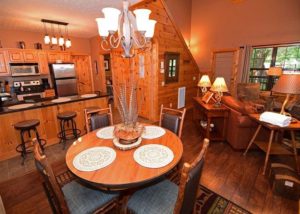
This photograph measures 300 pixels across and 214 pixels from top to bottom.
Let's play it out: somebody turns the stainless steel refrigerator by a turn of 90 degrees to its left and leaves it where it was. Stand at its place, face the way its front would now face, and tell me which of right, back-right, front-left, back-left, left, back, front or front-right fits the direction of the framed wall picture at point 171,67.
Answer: front-right

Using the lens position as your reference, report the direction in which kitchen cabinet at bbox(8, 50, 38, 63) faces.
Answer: facing the viewer

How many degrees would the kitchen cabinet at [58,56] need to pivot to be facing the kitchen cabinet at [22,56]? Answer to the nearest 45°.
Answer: approximately 90° to its right

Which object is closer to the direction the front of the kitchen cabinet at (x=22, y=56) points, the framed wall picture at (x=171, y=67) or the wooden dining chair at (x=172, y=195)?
the wooden dining chair

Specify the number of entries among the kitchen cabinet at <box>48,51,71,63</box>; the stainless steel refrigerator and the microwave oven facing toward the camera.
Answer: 3

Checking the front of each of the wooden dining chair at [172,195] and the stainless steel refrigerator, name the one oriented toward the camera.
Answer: the stainless steel refrigerator

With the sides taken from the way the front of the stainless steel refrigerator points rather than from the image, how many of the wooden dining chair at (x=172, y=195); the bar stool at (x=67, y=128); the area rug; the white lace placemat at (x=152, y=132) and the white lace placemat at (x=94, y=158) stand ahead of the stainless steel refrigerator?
5

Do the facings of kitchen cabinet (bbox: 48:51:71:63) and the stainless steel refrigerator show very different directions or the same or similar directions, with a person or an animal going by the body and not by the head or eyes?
same or similar directions

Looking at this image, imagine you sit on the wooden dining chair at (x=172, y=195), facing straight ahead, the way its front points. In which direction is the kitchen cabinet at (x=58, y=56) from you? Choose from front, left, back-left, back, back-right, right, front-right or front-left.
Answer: front

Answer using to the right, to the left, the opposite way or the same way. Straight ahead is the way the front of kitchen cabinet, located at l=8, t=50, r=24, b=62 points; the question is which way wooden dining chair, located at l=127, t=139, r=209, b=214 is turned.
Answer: the opposite way

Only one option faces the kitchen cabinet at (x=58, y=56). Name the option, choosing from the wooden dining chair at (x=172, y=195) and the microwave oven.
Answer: the wooden dining chair

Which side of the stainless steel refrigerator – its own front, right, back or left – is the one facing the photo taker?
front

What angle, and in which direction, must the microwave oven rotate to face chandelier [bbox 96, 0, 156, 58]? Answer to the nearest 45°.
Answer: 0° — it already faces it

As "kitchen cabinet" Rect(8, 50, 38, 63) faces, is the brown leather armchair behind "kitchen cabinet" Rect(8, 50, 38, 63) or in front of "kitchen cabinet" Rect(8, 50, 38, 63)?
in front

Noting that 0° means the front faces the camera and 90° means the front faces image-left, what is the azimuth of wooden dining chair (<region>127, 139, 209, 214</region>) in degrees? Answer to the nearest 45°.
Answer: approximately 135°

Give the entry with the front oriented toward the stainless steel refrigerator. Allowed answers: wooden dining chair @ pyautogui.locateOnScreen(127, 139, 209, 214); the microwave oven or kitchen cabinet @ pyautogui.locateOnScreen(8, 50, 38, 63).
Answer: the wooden dining chair

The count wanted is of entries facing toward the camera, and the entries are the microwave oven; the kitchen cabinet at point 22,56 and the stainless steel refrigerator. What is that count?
3

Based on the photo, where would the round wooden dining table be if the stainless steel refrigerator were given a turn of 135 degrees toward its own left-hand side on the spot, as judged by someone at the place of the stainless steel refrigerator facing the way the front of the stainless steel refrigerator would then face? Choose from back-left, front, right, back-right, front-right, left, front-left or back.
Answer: back-right

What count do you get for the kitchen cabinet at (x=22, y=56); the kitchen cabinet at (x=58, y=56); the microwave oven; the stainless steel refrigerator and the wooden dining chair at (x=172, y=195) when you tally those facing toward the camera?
4

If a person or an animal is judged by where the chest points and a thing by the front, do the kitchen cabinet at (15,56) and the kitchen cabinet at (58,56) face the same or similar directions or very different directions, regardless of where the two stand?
same or similar directions

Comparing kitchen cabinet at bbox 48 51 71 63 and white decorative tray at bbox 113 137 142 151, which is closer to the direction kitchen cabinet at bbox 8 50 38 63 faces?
the white decorative tray
